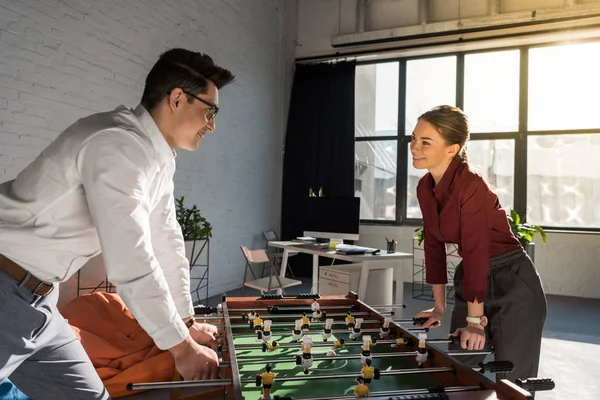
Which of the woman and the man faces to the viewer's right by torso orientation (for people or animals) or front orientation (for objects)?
the man

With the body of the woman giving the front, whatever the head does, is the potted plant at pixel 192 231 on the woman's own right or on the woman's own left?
on the woman's own right

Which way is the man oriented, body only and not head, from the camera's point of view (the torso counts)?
to the viewer's right

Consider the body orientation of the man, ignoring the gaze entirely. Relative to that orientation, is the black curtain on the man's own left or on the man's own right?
on the man's own left

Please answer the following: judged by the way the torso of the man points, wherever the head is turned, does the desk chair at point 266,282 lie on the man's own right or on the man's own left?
on the man's own left

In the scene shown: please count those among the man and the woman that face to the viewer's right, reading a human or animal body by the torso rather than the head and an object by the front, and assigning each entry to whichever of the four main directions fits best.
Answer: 1

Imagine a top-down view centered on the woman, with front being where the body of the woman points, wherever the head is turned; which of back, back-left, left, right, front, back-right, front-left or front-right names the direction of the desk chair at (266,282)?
right

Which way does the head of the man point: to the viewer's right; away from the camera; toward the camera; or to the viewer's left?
to the viewer's right

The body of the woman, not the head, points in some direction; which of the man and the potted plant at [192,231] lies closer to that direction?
the man

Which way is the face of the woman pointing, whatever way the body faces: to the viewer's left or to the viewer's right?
to the viewer's left

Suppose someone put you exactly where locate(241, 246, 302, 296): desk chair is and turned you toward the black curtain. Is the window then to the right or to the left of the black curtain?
right

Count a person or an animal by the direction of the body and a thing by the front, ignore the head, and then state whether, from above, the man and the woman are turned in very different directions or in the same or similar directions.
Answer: very different directions
